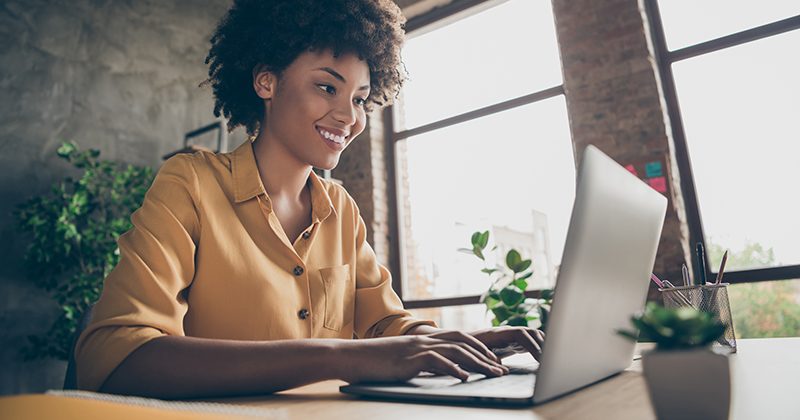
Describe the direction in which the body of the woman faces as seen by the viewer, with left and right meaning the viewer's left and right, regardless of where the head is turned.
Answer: facing the viewer and to the right of the viewer

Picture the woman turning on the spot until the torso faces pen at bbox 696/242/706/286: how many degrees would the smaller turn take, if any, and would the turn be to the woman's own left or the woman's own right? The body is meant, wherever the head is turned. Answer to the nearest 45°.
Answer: approximately 45° to the woman's own left

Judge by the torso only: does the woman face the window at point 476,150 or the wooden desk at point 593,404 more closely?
the wooden desk

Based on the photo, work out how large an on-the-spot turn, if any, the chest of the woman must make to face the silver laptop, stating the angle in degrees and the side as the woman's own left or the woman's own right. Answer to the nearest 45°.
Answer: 0° — they already face it

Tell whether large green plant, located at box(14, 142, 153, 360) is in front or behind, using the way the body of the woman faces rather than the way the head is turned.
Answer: behind

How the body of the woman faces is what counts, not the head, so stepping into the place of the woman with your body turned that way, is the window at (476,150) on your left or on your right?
on your left

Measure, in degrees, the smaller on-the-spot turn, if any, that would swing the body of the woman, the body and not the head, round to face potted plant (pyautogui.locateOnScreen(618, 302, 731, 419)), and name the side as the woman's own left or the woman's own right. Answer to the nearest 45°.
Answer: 0° — they already face it

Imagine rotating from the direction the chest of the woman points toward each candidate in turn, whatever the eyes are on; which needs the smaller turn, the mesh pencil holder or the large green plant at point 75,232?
the mesh pencil holder

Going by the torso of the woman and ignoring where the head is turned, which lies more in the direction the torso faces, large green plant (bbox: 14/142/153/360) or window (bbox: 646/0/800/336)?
the window
